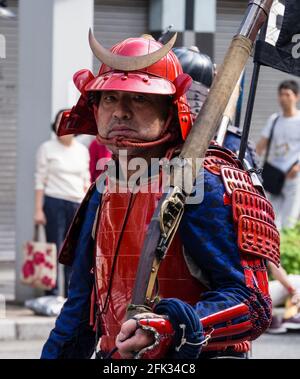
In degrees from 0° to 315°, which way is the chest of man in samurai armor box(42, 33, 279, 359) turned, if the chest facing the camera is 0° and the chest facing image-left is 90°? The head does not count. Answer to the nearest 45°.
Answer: approximately 45°

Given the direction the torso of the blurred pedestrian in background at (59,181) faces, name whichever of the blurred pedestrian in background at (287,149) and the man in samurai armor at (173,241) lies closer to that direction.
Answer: the man in samurai armor

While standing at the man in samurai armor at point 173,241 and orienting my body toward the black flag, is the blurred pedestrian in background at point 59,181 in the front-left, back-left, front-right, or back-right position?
front-left

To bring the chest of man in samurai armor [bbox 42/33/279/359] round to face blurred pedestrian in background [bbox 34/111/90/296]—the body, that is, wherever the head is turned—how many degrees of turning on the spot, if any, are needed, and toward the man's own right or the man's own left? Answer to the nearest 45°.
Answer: approximately 135° to the man's own right

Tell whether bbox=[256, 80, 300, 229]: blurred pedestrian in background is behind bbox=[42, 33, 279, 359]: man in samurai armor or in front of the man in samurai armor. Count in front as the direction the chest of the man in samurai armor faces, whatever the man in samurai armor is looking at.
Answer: behind

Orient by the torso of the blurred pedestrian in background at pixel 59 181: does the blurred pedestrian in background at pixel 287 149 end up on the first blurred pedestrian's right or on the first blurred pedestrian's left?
on the first blurred pedestrian's left

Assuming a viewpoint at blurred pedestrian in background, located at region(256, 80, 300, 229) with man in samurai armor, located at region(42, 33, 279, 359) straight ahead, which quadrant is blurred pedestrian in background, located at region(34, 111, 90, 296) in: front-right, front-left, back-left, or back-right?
front-right

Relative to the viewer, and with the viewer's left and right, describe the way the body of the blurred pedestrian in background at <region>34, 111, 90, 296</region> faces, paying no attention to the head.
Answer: facing the viewer

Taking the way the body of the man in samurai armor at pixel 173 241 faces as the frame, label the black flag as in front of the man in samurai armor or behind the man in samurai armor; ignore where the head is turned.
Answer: behind

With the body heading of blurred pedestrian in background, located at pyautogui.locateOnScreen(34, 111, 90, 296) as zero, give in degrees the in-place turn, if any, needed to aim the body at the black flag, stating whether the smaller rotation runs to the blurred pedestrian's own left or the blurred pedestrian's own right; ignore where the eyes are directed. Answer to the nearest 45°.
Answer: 0° — they already face it

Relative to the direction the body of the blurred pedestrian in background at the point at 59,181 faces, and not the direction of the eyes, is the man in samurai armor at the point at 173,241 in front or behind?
in front

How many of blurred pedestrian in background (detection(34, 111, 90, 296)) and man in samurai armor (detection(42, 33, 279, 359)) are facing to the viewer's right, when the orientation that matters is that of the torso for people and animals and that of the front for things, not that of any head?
0
